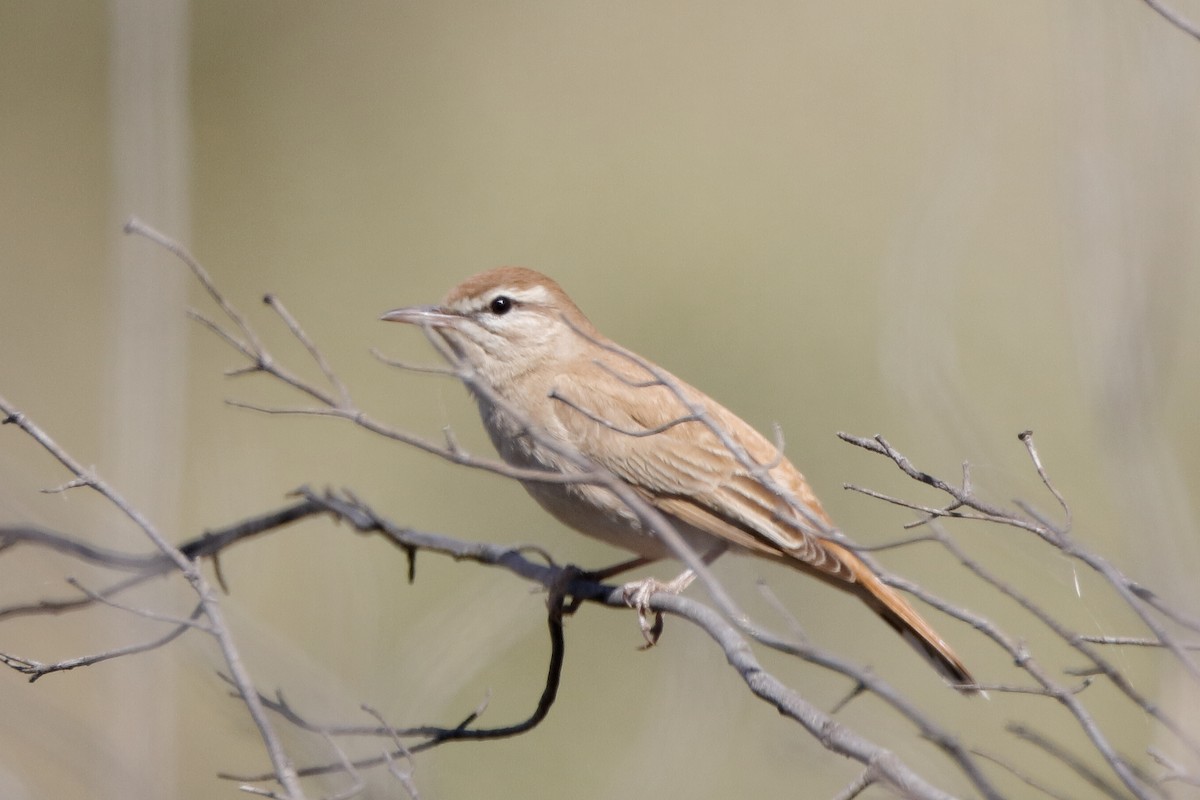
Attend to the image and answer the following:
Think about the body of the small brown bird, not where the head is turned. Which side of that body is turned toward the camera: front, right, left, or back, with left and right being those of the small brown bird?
left
